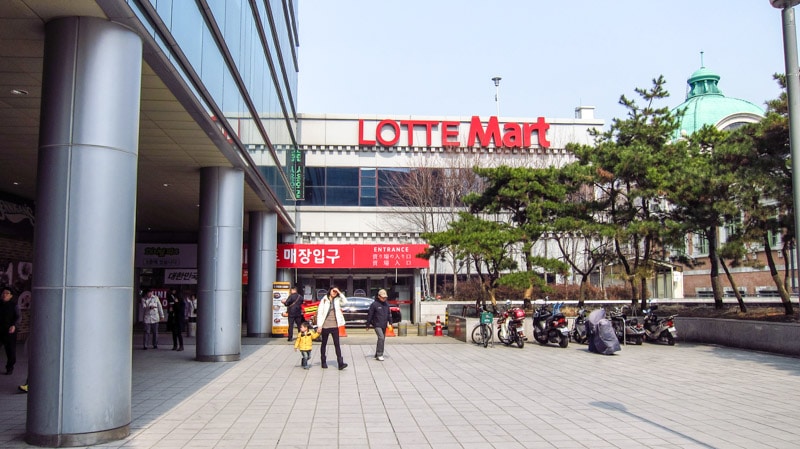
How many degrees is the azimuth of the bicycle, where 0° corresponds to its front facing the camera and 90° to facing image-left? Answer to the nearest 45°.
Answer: approximately 315°

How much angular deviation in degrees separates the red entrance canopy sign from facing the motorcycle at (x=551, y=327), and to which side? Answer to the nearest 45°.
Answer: approximately 45° to its left
